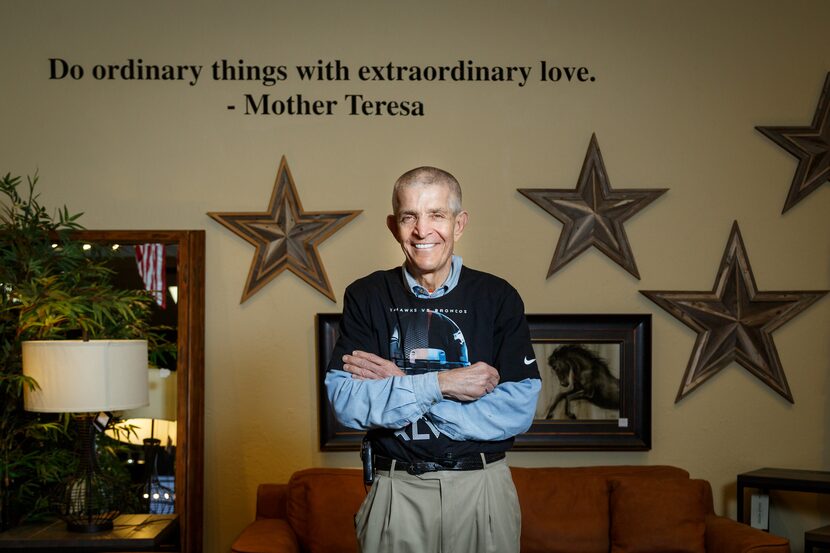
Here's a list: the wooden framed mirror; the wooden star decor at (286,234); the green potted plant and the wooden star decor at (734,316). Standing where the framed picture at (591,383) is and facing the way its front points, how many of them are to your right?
3

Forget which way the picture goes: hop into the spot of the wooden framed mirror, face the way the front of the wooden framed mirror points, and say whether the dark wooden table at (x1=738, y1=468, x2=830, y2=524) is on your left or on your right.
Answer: on your left

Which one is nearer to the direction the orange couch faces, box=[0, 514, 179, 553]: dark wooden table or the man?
the man

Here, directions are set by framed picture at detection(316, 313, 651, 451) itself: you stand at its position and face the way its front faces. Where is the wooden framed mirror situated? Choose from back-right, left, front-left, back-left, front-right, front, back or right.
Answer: right

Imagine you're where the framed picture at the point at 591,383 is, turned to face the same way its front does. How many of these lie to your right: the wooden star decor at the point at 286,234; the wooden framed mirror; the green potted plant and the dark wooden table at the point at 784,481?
3

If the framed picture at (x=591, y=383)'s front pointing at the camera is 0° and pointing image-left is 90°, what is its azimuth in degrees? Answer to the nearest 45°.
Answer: approximately 0°

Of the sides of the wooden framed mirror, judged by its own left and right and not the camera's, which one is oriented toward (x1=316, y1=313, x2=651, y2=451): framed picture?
left

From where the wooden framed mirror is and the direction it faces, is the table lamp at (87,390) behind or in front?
in front

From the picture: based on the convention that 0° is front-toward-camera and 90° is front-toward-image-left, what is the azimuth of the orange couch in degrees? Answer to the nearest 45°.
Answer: approximately 0°
